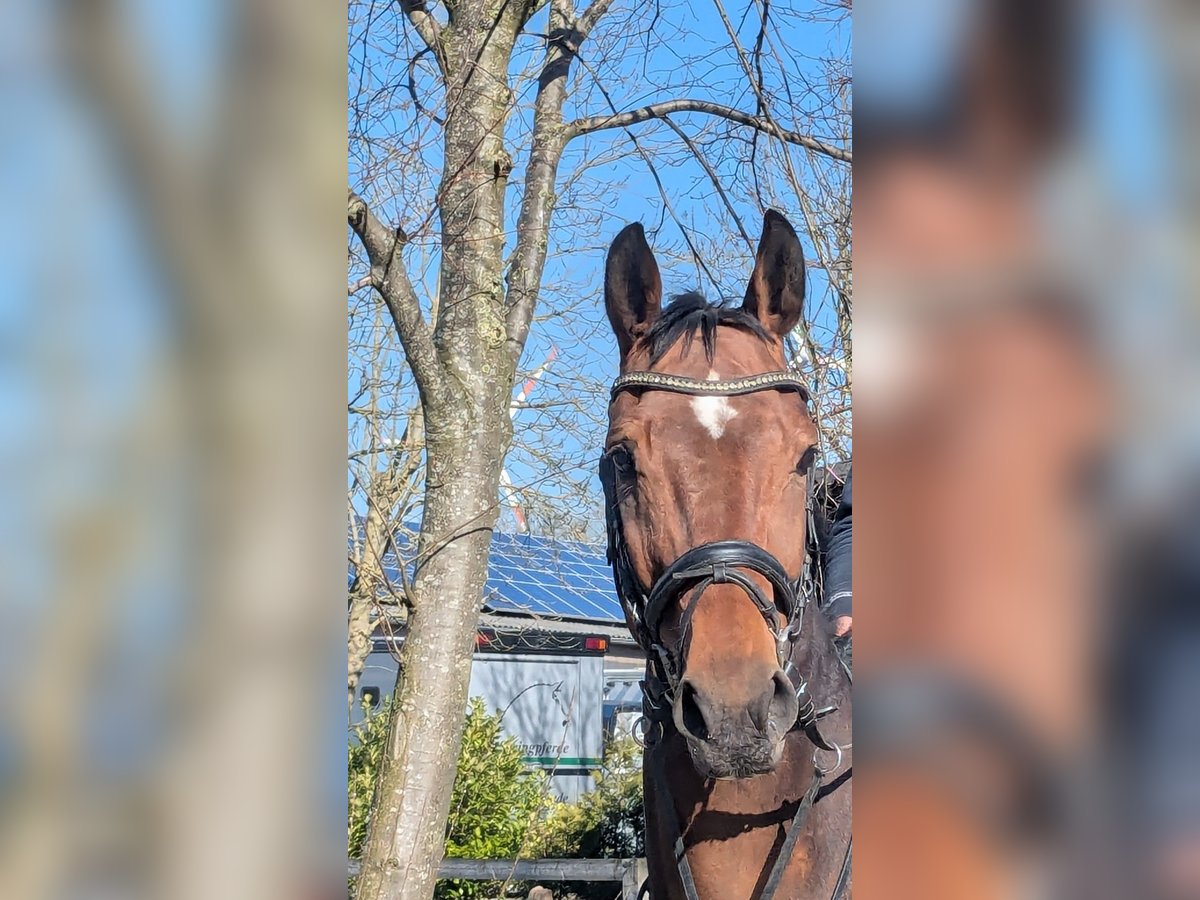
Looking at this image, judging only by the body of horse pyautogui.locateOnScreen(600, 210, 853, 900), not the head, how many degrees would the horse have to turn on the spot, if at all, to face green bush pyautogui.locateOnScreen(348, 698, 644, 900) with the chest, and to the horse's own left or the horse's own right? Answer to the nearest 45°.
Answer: approximately 180°

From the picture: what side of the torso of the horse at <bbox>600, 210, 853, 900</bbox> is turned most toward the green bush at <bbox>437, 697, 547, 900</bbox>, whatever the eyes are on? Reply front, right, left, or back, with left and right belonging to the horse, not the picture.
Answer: back

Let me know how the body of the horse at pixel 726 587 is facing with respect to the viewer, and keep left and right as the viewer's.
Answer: facing the viewer

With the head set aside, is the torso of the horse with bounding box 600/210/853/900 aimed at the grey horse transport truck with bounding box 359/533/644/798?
no

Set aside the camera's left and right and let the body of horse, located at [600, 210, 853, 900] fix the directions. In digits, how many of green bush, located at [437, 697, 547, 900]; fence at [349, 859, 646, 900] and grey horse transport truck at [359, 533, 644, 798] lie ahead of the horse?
0

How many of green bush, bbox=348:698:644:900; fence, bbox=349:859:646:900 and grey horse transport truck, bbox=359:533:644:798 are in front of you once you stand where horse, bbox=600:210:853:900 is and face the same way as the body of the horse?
0

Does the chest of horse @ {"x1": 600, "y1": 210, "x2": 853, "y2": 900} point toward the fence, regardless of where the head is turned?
no
